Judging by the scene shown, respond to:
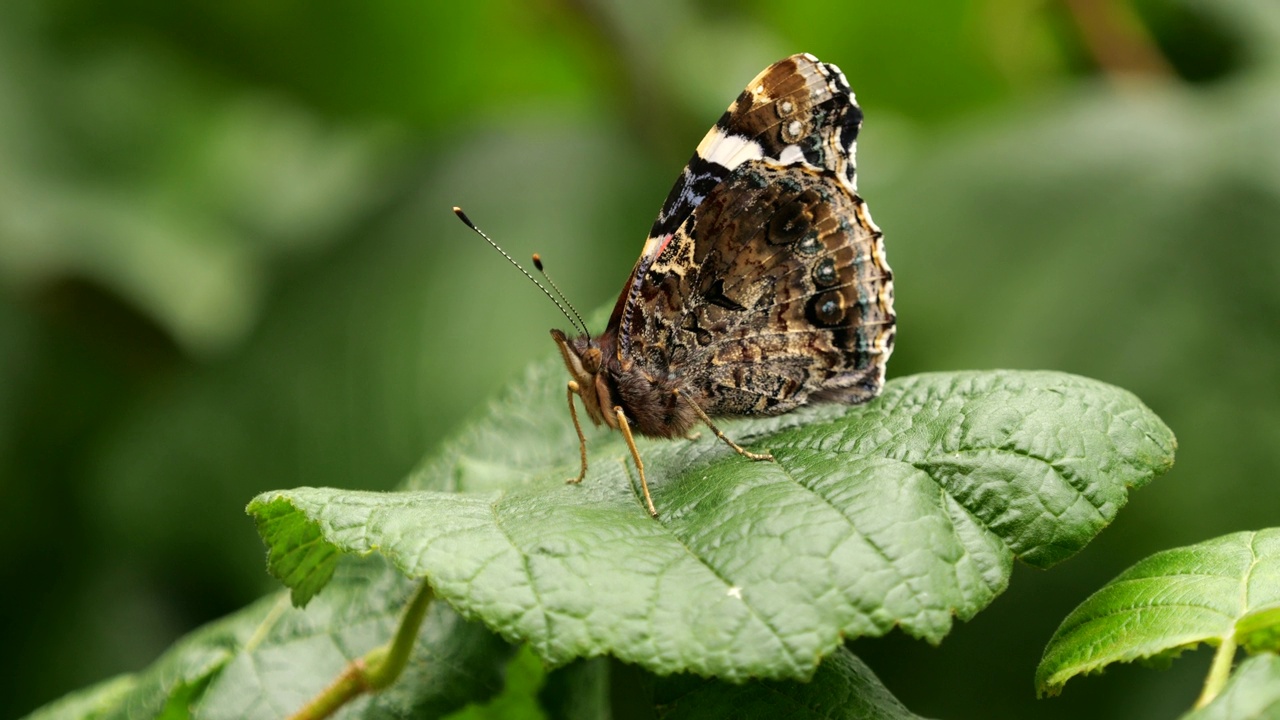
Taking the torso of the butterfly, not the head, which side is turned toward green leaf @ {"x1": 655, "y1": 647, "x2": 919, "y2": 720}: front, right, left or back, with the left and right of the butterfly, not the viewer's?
left

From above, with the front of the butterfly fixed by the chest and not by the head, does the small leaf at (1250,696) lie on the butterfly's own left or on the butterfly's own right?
on the butterfly's own left

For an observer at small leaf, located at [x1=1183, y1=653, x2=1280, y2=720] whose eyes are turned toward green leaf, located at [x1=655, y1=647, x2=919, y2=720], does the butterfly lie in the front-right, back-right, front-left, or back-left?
front-right

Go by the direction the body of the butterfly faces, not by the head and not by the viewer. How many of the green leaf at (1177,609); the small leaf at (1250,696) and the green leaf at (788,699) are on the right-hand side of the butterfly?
0

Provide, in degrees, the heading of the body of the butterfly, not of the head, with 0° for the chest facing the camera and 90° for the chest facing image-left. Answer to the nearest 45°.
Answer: approximately 90°

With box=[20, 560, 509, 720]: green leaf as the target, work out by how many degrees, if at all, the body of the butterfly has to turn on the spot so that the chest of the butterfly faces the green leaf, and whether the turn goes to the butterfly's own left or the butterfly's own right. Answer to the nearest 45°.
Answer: approximately 45° to the butterfly's own left

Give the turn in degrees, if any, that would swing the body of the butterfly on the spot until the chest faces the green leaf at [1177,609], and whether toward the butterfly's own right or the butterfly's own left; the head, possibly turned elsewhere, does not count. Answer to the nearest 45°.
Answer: approximately 180°
